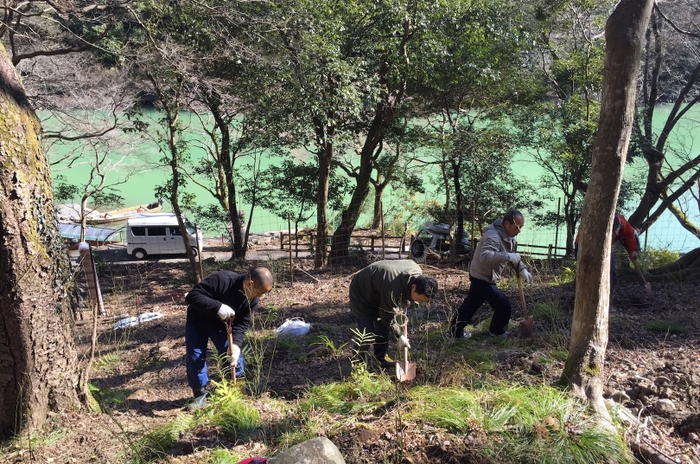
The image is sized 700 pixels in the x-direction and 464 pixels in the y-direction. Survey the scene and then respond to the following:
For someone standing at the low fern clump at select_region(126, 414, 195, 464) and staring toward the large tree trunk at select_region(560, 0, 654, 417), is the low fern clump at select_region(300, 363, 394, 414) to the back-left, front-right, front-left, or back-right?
front-left

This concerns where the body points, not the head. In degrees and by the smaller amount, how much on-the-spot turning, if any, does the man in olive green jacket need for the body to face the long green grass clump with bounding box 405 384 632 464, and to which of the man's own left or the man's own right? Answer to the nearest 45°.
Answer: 0° — they already face it

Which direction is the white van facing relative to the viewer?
to the viewer's right

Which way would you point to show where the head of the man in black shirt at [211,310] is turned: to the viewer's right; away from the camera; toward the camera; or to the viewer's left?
to the viewer's right

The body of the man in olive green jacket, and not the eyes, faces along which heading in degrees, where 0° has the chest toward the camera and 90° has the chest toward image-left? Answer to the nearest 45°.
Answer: approximately 315°

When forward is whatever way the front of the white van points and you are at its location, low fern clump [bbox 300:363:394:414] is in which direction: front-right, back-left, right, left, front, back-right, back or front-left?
right

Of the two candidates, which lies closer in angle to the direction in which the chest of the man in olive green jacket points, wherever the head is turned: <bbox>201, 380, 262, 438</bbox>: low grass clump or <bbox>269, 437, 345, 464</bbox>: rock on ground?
the rock on ground

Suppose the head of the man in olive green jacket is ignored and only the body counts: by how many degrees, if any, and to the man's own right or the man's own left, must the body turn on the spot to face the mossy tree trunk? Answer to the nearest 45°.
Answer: approximately 135° to the man's own right
